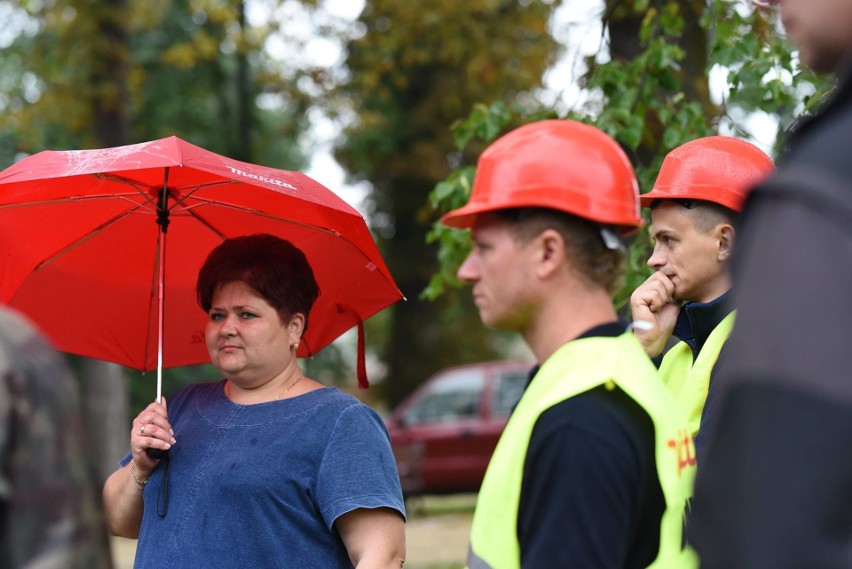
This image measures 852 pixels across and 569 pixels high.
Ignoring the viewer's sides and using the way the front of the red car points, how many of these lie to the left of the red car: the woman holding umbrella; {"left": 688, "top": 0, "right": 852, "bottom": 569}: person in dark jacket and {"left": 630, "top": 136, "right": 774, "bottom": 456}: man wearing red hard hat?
3

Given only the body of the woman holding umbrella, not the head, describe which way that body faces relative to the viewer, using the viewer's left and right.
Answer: facing the viewer and to the left of the viewer

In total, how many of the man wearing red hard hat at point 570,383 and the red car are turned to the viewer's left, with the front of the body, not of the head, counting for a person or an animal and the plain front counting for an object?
2

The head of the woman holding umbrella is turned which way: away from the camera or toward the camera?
toward the camera

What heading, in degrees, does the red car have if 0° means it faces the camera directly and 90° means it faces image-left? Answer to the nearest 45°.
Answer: approximately 90°

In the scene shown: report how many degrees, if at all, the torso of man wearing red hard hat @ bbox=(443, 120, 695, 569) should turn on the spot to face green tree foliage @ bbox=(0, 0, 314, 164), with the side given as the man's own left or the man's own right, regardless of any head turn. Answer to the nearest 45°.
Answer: approximately 45° to the man's own right

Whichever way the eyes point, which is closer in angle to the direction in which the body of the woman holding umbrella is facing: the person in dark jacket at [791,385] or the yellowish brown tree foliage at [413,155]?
the person in dark jacket

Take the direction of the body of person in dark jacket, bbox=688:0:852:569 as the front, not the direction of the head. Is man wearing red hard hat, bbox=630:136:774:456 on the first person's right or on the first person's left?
on the first person's right

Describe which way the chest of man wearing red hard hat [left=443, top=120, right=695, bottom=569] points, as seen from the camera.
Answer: to the viewer's left

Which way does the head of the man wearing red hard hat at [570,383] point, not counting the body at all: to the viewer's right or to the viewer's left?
to the viewer's left

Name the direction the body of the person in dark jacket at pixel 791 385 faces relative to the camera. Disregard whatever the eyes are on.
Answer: to the viewer's left

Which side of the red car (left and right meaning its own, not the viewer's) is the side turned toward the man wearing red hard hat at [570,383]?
left

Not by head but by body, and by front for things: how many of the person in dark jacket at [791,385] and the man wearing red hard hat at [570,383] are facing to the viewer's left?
2
